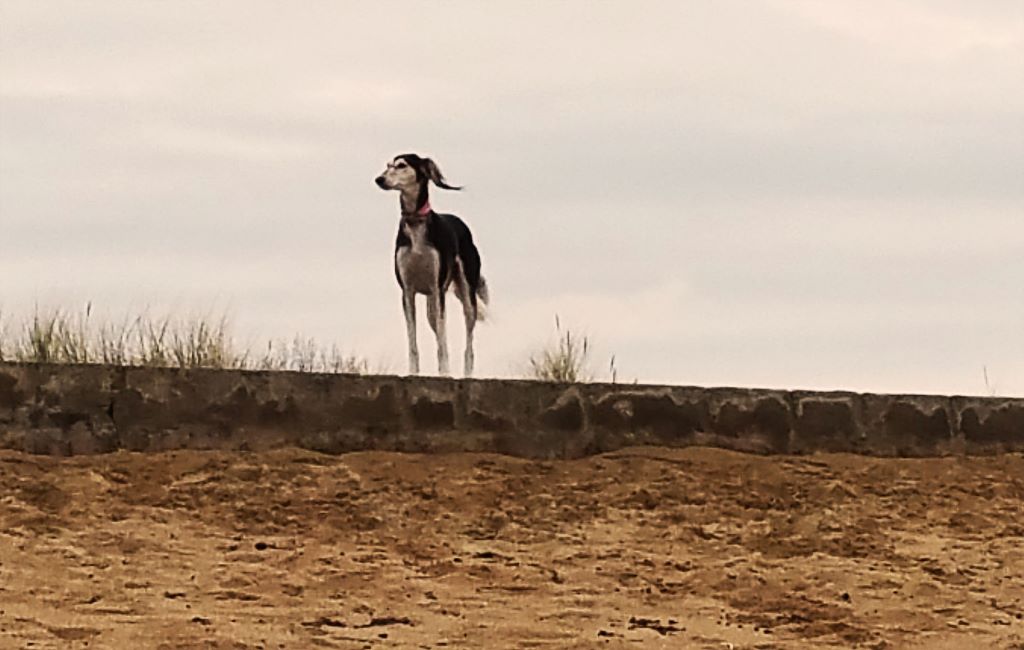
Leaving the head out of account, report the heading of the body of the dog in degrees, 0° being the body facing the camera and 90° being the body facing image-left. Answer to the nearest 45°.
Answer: approximately 45°
